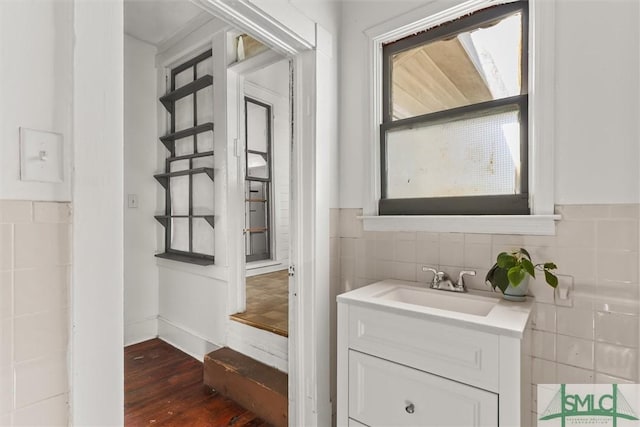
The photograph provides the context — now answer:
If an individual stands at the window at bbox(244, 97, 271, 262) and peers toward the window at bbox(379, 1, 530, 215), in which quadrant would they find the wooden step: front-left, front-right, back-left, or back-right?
front-right

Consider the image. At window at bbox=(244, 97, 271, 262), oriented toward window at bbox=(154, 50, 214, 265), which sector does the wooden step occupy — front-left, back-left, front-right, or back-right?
front-left

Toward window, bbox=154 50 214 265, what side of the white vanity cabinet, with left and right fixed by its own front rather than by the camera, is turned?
right

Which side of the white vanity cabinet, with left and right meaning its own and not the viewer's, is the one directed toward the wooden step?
right

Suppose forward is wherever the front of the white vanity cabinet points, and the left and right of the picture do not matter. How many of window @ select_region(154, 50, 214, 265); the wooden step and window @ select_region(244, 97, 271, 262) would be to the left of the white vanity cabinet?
0

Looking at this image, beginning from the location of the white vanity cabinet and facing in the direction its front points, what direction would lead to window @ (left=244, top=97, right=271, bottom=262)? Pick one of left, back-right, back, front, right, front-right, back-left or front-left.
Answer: right

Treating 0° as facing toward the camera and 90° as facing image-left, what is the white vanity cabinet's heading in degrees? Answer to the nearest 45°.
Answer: approximately 45°
